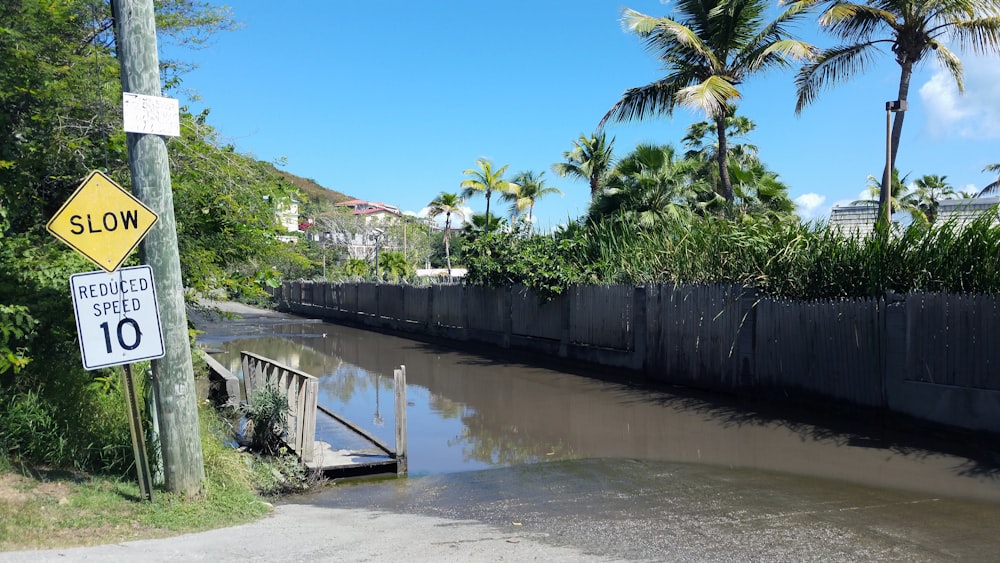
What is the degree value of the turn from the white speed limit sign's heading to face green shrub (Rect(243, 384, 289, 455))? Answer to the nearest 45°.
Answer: approximately 135° to its left

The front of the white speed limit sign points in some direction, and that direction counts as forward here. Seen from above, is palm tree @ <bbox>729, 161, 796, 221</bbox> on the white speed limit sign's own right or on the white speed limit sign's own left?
on the white speed limit sign's own left

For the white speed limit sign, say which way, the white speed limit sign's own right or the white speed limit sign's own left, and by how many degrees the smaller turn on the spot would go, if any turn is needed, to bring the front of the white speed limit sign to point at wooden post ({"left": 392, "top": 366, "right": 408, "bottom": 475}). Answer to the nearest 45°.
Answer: approximately 135° to the white speed limit sign's own left

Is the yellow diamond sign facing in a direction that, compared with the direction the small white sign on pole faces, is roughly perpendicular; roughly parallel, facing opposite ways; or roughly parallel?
roughly parallel

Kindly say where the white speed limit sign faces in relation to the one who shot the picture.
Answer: facing the viewer

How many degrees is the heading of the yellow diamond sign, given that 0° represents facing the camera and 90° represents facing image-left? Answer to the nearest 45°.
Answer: approximately 0°

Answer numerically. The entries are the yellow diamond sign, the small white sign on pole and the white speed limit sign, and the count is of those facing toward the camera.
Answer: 3

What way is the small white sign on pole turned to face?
toward the camera

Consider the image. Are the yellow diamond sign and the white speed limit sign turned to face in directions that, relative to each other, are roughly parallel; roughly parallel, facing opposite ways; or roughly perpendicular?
roughly parallel

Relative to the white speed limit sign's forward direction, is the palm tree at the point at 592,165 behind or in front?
behind

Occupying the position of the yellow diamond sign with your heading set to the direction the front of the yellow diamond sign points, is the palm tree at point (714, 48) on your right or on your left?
on your left
